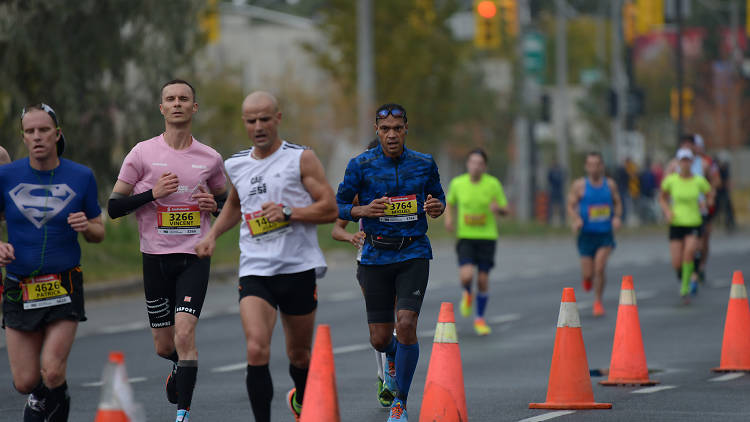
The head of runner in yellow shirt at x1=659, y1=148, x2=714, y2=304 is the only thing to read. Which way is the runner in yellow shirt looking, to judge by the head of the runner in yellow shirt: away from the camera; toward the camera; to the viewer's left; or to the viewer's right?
toward the camera

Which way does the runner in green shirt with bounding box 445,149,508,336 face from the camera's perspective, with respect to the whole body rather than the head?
toward the camera

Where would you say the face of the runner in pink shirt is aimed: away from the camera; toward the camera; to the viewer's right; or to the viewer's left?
toward the camera

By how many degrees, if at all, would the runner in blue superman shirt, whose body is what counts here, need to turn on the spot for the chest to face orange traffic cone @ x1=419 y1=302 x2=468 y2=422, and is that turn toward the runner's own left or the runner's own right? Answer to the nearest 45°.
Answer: approximately 90° to the runner's own left

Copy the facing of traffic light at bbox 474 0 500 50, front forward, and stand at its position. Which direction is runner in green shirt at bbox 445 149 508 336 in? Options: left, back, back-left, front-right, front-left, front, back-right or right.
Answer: front

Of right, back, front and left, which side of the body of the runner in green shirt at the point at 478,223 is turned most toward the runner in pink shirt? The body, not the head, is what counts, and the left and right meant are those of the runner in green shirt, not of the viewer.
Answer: front

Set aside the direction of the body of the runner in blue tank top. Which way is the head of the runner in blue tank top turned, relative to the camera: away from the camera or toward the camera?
toward the camera

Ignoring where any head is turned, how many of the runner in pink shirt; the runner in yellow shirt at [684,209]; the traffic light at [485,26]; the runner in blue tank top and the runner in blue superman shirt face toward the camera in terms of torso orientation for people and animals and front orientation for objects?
5

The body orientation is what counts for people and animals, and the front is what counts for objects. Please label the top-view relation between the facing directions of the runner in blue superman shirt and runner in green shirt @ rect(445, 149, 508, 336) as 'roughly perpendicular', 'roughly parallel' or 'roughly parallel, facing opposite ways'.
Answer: roughly parallel

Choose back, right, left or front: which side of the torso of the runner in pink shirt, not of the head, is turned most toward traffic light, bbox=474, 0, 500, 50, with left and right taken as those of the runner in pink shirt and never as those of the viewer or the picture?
back

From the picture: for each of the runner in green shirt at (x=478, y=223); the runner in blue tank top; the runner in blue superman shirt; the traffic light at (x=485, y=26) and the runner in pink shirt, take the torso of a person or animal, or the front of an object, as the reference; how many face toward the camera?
5

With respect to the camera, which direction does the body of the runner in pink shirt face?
toward the camera

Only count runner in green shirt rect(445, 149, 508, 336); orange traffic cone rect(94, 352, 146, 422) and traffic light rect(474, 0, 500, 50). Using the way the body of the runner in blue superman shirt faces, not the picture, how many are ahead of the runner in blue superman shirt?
1

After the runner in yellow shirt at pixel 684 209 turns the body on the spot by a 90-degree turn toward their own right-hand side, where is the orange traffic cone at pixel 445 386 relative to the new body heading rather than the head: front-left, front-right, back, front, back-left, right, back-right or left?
left

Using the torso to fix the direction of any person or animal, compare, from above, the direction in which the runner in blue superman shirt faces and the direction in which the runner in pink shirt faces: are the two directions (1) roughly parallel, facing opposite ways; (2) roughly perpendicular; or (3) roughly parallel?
roughly parallel

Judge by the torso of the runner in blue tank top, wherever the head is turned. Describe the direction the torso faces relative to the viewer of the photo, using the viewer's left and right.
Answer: facing the viewer

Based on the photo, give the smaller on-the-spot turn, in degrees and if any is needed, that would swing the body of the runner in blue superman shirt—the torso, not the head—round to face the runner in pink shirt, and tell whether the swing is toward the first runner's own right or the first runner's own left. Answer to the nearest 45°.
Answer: approximately 135° to the first runner's own left

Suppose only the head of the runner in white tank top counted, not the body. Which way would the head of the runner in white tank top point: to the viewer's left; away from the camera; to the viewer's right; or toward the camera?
toward the camera

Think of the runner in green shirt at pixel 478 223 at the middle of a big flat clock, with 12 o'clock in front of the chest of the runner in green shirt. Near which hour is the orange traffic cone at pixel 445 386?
The orange traffic cone is roughly at 12 o'clock from the runner in green shirt.
